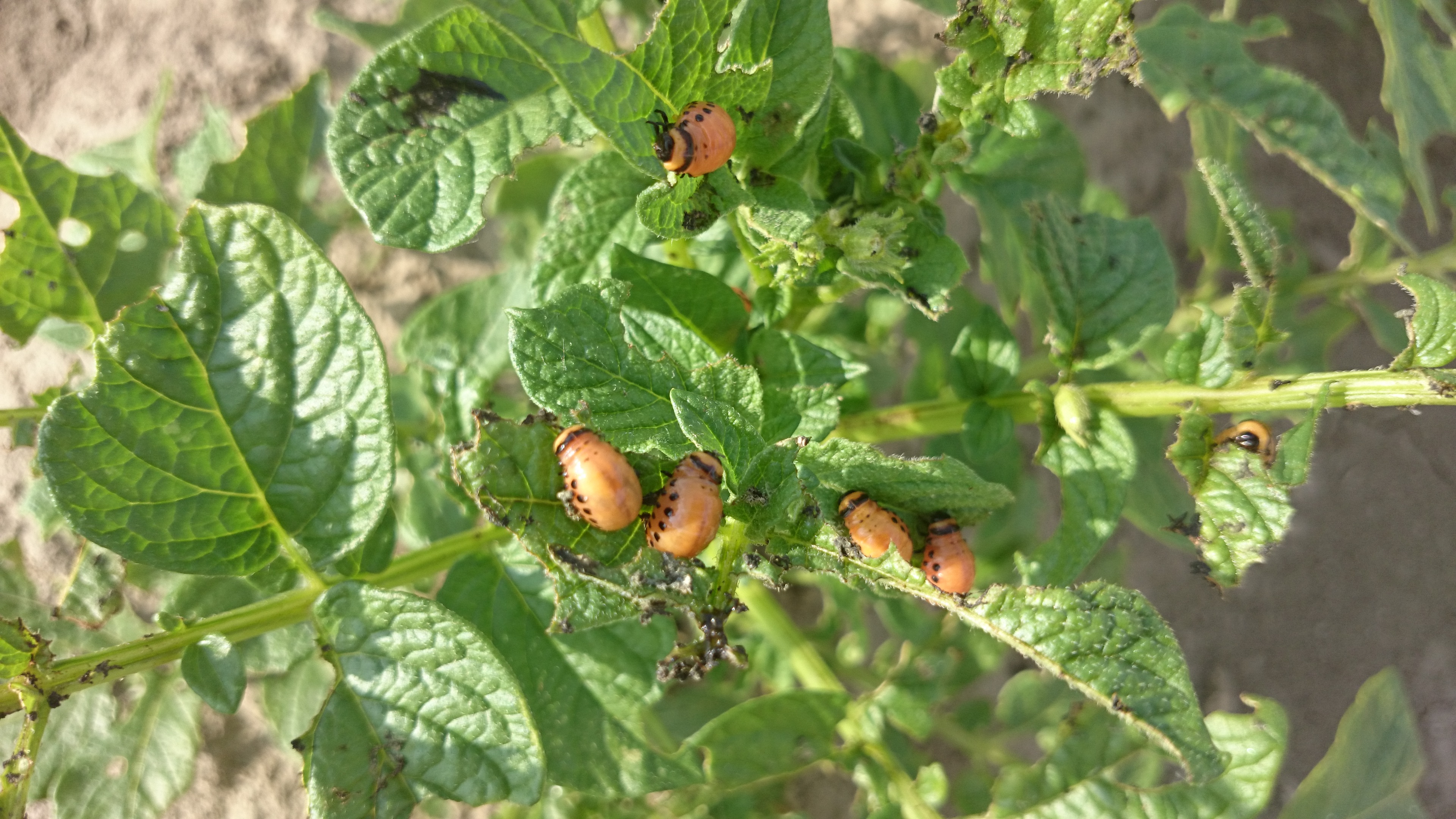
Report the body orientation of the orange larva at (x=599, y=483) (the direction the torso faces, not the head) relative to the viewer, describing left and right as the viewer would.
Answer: facing away from the viewer and to the left of the viewer

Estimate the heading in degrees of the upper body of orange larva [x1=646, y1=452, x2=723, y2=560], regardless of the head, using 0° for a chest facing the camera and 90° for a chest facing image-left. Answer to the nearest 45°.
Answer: approximately 225°

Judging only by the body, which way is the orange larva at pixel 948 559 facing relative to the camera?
away from the camera
